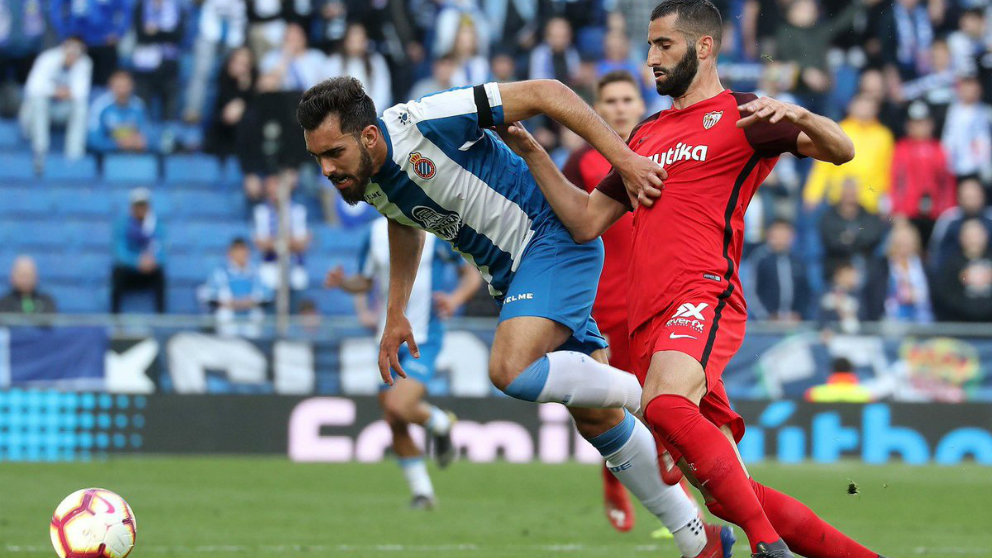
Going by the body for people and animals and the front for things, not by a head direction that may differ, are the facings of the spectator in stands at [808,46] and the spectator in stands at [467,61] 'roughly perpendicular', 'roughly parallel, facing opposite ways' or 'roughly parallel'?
roughly parallel

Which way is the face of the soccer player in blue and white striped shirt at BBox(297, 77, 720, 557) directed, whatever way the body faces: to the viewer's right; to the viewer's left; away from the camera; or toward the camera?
to the viewer's left

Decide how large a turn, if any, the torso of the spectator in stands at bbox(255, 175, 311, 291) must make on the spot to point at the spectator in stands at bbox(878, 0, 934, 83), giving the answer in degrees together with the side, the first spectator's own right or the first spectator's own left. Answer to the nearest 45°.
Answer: approximately 90° to the first spectator's own left

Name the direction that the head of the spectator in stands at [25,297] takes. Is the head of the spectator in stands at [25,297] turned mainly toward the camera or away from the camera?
toward the camera

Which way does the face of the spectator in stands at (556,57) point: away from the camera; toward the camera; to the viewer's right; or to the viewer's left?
toward the camera

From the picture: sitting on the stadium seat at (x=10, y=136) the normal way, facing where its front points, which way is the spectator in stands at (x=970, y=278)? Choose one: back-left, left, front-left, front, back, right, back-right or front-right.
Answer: front-left

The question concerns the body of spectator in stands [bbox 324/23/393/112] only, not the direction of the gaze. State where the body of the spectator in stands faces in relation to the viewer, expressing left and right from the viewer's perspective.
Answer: facing the viewer

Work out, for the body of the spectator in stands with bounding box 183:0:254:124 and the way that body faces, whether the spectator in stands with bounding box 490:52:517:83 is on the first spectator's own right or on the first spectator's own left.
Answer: on the first spectator's own left

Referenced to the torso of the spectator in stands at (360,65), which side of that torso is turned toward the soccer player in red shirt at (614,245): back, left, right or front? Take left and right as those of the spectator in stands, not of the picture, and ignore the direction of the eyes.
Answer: front

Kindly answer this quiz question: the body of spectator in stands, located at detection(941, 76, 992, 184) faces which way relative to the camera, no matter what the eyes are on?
toward the camera

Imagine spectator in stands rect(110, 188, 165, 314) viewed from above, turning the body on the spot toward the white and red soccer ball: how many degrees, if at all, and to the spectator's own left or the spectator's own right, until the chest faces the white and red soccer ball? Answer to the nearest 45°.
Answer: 0° — they already face it

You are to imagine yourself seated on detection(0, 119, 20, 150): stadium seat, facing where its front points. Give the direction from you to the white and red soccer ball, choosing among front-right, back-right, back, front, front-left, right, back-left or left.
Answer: front

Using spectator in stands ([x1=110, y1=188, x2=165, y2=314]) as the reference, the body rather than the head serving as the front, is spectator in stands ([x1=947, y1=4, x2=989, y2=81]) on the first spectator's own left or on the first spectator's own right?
on the first spectator's own left

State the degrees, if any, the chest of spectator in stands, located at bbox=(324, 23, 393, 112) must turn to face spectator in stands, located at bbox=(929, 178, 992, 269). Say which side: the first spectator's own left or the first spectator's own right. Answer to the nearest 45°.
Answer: approximately 90° to the first spectator's own left

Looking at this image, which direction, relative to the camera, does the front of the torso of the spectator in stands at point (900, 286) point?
toward the camera

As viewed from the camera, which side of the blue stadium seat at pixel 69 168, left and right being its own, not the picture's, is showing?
front
